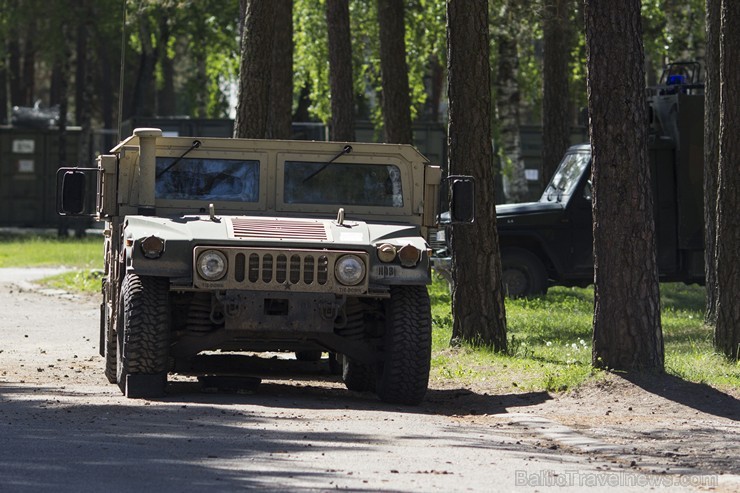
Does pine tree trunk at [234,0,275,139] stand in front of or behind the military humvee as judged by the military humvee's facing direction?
behind

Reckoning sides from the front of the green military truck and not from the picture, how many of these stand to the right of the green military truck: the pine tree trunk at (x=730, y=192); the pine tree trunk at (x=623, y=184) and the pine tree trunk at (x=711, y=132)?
0

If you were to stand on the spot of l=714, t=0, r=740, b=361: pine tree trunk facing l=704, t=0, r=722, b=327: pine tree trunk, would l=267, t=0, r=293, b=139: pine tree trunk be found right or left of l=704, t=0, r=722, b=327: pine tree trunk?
left

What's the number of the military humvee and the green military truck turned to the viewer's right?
0

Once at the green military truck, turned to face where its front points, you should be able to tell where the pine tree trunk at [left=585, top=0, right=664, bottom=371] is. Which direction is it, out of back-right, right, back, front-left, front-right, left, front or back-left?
front-left

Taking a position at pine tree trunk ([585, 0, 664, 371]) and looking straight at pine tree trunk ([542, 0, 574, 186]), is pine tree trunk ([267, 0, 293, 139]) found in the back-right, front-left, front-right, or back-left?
front-left

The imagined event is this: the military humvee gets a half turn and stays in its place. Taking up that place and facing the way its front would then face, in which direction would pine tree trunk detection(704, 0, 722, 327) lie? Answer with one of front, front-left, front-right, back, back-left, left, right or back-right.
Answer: front-right

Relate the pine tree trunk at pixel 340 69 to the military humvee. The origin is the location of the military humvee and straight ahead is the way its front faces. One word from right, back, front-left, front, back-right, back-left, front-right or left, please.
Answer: back

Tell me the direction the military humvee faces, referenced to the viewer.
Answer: facing the viewer

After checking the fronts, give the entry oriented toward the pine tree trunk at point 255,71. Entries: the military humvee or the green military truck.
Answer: the green military truck

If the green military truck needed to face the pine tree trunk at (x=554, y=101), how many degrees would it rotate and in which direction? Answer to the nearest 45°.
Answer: approximately 135° to its right

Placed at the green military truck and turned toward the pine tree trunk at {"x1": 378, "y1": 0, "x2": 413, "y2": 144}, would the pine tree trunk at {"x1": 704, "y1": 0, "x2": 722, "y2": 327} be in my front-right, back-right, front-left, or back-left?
back-left

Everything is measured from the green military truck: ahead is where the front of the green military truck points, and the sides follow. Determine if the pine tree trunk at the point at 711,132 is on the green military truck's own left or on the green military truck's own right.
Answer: on the green military truck's own left

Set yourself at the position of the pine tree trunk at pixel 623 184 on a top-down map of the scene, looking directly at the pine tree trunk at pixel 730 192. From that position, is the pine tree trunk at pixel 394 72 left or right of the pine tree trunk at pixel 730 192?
left

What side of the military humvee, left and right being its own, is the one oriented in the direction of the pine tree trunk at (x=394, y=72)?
back

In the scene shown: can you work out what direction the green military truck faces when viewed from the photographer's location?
facing the viewer and to the left of the viewer

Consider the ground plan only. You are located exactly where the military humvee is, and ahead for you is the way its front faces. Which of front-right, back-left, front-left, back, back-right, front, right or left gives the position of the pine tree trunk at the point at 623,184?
left

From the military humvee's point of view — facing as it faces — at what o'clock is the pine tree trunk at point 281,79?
The pine tree trunk is roughly at 6 o'clock from the military humvee.

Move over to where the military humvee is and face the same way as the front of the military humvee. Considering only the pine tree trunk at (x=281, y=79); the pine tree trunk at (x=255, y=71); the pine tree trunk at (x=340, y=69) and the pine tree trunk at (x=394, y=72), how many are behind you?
4
